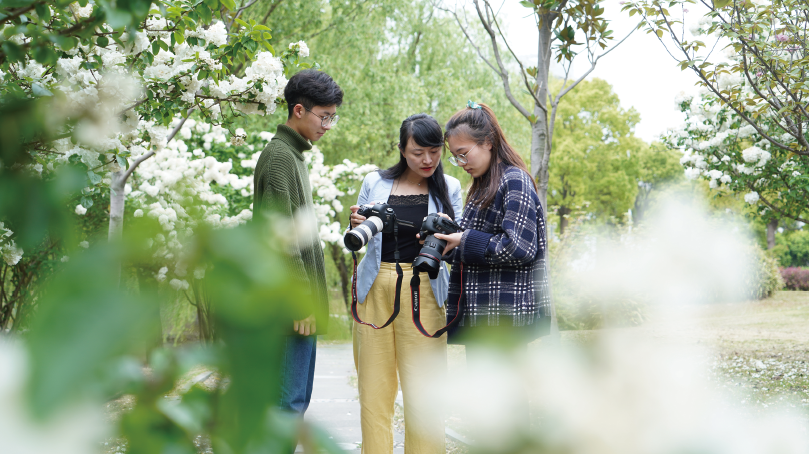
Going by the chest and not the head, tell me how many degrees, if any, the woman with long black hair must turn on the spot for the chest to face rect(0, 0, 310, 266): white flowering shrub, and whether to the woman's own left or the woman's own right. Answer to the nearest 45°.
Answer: approximately 90° to the woman's own right

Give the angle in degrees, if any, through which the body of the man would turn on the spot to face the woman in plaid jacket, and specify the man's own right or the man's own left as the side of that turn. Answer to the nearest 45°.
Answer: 0° — they already face them

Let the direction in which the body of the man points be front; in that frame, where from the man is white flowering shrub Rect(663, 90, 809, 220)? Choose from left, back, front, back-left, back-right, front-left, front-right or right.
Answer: front-left

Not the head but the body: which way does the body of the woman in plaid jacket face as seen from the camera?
to the viewer's left

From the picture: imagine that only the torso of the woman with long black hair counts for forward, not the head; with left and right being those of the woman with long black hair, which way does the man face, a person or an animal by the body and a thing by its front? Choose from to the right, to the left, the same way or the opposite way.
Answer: to the left

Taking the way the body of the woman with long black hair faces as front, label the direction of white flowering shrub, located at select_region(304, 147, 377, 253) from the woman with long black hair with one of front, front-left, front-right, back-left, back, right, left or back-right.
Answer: back

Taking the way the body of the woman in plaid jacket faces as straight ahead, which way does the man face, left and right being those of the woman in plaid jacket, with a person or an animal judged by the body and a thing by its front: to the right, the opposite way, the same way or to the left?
the opposite way

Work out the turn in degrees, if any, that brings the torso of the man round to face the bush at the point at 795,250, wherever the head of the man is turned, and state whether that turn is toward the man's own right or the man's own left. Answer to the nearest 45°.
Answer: approximately 45° to the man's own left

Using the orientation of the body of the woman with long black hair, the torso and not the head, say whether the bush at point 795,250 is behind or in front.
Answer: behind

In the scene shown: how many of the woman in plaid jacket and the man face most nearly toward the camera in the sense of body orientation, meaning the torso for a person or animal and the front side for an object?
0

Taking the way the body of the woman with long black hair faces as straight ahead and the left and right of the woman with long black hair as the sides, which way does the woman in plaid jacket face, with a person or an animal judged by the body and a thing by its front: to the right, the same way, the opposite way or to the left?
to the right

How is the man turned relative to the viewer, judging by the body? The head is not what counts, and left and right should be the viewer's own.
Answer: facing to the right of the viewer

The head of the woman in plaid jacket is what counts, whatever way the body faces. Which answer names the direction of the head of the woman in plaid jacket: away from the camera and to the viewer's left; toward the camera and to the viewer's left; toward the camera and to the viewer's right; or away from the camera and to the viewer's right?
toward the camera and to the viewer's left

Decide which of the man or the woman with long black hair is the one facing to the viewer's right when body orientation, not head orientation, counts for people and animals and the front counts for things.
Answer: the man

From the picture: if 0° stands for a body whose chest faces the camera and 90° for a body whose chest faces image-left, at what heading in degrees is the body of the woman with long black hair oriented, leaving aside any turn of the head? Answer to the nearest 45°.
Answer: approximately 0°

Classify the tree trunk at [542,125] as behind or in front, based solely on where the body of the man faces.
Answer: in front
